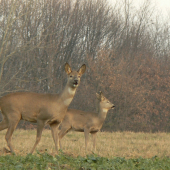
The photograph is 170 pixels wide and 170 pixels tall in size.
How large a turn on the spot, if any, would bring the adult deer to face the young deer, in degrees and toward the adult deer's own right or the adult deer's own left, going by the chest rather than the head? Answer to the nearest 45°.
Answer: approximately 45° to the adult deer's own left

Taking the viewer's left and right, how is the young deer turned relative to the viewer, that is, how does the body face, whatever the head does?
facing to the right of the viewer

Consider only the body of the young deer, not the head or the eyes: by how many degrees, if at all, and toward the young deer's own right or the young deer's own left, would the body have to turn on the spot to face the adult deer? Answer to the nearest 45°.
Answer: approximately 90° to the young deer's own right

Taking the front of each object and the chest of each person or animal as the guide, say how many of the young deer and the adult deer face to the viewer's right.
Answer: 2

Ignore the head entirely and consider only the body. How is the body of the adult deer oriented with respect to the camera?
to the viewer's right
